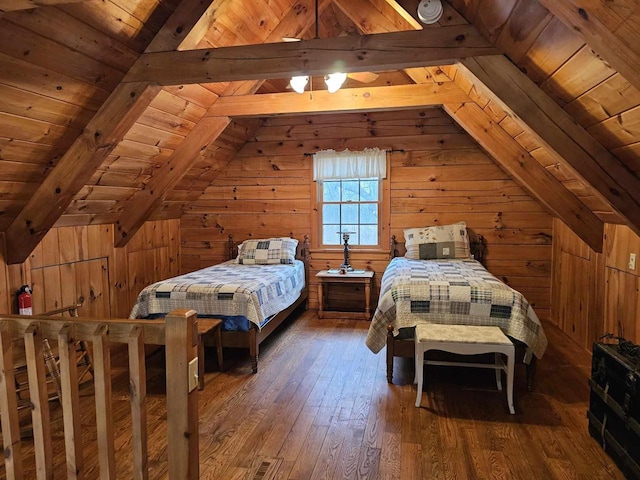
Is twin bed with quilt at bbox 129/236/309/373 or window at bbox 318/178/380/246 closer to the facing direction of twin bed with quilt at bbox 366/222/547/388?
the twin bed with quilt

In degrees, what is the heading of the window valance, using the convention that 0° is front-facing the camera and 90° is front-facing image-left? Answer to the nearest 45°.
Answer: approximately 0°

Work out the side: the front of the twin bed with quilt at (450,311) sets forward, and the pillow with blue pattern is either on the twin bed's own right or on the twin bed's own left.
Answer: on the twin bed's own right

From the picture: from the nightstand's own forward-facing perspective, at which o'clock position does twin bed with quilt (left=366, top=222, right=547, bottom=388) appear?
The twin bed with quilt is roughly at 11 o'clock from the nightstand.

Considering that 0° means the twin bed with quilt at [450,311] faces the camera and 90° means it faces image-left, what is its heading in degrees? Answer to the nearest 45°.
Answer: approximately 0°

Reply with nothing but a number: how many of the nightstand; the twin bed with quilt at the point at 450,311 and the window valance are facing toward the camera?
3

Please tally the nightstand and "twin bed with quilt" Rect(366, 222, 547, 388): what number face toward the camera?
2

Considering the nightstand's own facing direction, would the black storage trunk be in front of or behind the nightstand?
in front

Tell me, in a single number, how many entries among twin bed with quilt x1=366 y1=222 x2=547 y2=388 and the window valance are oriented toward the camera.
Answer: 2

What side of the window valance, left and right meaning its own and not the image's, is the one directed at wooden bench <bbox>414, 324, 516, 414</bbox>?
front

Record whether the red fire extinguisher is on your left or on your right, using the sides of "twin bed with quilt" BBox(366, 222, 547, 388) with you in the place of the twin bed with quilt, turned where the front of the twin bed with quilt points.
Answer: on your right

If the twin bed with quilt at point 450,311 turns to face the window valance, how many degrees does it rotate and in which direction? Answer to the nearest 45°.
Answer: approximately 135° to its right

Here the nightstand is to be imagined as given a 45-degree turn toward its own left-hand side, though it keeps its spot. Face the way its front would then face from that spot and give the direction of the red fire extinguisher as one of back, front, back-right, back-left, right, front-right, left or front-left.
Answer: right
